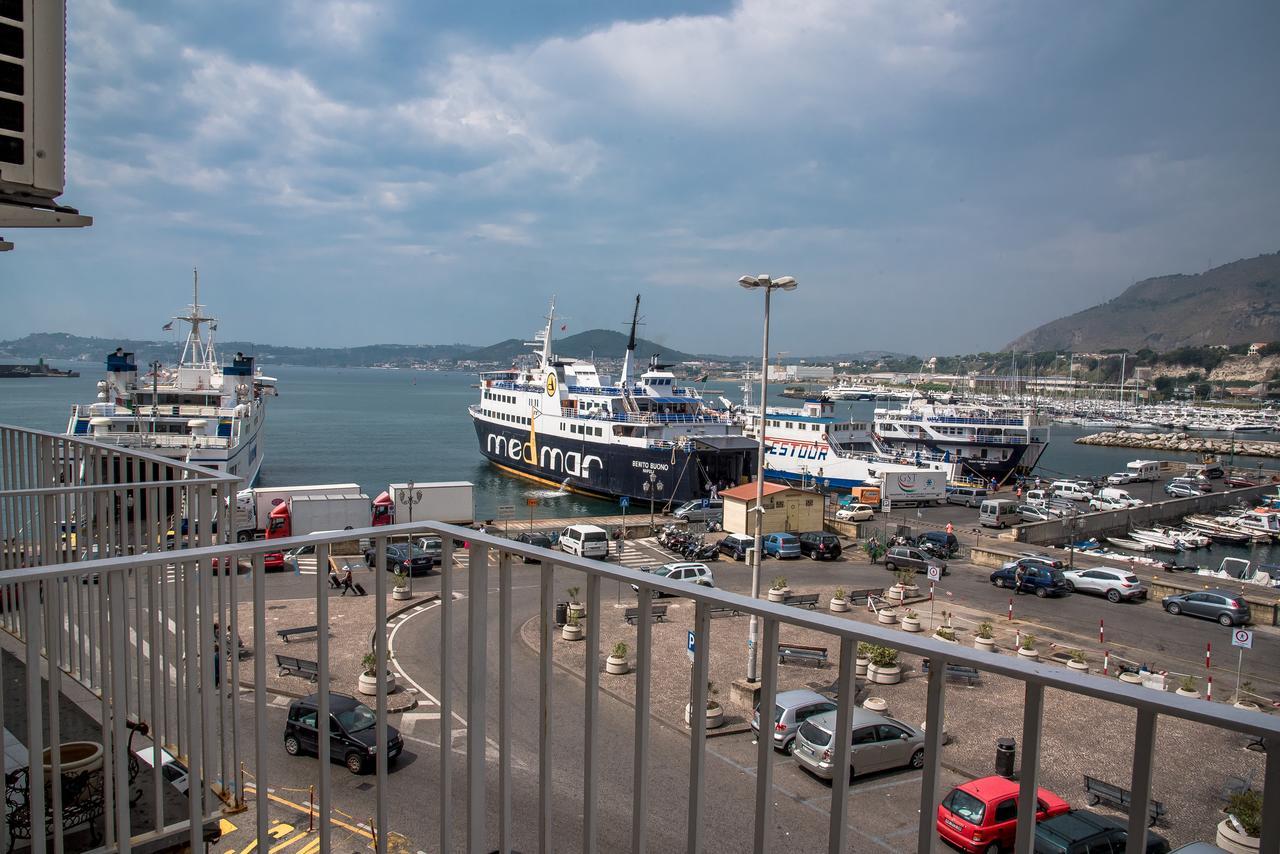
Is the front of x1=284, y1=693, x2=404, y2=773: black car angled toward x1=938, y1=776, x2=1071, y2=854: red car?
yes

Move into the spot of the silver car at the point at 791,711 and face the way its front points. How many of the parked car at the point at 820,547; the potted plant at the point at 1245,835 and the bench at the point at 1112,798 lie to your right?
2

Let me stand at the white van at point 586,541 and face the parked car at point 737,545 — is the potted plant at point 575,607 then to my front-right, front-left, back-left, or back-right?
back-right

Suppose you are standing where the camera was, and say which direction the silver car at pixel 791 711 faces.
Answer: facing away from the viewer and to the right of the viewer

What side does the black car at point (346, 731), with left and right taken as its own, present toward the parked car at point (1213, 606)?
left

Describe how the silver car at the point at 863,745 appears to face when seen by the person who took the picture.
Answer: facing away from the viewer and to the right of the viewer

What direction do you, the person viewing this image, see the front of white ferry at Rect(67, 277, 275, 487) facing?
facing away from the viewer

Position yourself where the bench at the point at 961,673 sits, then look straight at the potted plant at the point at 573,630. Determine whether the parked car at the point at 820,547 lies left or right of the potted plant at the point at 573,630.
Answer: right

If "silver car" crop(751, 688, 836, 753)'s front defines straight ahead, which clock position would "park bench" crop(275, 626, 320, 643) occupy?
The park bench is roughly at 8 o'clock from the silver car.

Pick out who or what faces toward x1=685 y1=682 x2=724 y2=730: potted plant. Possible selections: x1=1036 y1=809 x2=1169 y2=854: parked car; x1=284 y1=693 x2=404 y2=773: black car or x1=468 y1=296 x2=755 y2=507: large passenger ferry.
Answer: the black car
